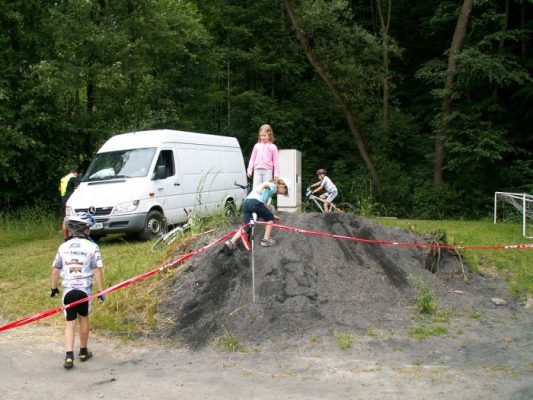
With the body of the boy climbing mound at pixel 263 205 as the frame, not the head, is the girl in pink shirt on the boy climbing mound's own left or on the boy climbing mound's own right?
on the boy climbing mound's own left

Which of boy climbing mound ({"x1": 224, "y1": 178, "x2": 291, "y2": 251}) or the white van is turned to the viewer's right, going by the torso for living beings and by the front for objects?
the boy climbing mound

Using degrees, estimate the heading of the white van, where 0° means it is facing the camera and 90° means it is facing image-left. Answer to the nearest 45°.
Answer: approximately 45°

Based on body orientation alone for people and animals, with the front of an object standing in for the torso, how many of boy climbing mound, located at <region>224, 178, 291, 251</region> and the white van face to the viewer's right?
1

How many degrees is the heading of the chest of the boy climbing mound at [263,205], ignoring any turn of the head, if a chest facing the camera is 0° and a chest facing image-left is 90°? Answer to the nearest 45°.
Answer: approximately 270°

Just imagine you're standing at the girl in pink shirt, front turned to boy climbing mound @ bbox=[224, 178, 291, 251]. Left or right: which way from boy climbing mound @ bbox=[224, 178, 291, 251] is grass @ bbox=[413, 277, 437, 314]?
left

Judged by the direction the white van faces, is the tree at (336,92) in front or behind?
behind

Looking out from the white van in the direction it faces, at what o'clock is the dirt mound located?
The dirt mound is roughly at 10 o'clock from the white van.

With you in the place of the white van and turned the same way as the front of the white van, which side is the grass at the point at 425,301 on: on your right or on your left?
on your left
